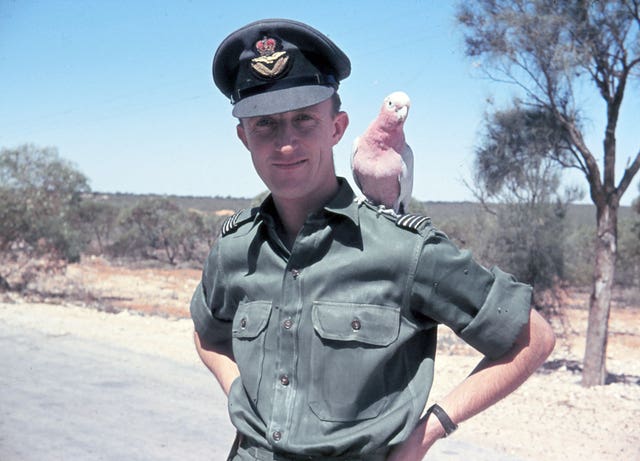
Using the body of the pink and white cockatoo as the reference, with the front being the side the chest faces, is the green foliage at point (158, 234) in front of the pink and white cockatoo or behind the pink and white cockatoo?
behind

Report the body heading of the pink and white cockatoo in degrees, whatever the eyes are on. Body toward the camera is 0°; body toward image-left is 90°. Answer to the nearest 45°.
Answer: approximately 0°

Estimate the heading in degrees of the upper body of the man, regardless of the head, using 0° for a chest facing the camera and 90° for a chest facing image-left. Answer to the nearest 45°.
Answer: approximately 45°

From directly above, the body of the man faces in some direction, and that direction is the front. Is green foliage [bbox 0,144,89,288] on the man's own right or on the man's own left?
on the man's own right

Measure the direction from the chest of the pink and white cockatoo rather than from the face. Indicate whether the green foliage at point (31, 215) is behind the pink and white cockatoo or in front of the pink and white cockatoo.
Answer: behind
